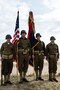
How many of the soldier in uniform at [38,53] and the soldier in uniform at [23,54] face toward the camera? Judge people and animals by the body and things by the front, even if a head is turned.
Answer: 2

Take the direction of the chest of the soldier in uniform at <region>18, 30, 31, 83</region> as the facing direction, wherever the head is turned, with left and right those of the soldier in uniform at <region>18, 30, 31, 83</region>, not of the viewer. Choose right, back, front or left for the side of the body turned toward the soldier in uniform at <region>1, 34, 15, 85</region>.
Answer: right

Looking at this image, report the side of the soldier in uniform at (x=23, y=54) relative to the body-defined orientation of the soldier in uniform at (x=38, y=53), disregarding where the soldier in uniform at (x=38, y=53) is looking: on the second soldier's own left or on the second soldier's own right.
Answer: on the second soldier's own right

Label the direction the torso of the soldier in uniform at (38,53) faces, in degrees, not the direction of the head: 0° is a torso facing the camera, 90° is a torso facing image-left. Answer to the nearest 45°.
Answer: approximately 0°
